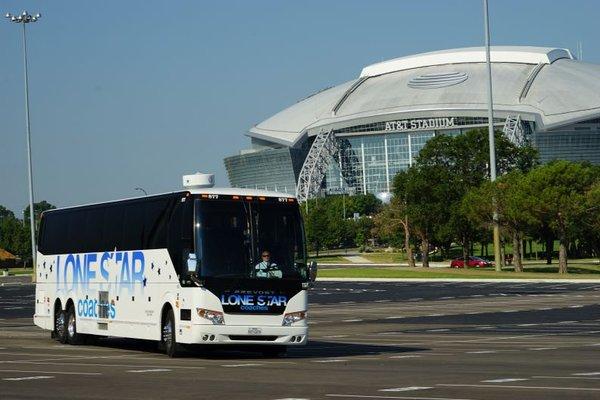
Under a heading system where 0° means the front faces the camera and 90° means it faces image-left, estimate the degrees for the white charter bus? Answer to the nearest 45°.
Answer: approximately 315°
